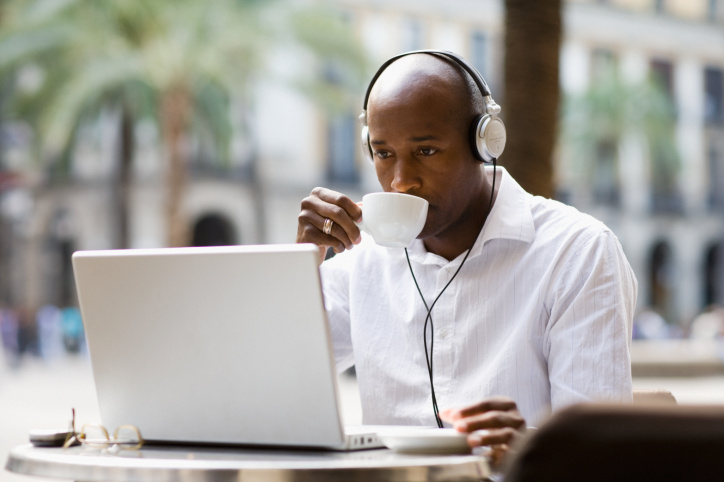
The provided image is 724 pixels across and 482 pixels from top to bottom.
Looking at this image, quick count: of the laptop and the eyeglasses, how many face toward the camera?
1

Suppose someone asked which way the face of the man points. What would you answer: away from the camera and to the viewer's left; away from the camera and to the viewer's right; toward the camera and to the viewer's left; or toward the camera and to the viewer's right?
toward the camera and to the viewer's left

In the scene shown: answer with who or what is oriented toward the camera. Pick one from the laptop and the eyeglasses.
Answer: the eyeglasses

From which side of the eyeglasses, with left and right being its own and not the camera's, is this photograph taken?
front

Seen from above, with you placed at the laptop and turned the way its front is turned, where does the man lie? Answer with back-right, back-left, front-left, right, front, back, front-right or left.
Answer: front

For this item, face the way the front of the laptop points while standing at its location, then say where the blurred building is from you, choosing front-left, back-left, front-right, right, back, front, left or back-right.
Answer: front-left

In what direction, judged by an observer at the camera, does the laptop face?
facing away from the viewer and to the right of the viewer

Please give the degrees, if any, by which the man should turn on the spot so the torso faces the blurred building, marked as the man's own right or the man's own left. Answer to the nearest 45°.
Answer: approximately 135° to the man's own right

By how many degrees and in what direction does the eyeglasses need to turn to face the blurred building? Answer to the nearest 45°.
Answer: approximately 180°

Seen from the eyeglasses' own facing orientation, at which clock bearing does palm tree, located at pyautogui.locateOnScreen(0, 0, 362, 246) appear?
The palm tree is roughly at 6 o'clock from the eyeglasses.

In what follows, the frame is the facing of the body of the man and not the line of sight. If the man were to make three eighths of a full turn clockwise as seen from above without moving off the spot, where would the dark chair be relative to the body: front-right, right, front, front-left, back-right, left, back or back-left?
back

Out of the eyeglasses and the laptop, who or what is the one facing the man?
the laptop

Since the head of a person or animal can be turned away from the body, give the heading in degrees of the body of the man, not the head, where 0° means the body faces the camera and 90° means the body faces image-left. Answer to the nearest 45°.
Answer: approximately 45°

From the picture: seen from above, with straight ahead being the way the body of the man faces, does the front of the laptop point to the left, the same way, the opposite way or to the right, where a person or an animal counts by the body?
the opposite way

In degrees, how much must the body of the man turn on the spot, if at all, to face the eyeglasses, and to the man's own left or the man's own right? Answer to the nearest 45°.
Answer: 0° — they already face it

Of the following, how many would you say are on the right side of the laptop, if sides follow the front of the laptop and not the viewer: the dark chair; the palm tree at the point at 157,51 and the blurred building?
1
